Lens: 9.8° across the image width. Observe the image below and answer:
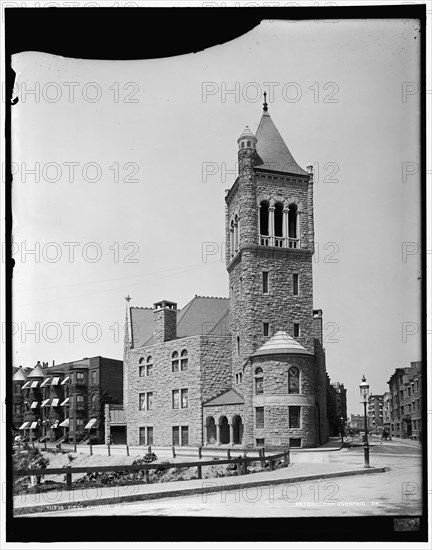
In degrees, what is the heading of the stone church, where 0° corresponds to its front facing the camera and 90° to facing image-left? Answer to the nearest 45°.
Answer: approximately 0°
